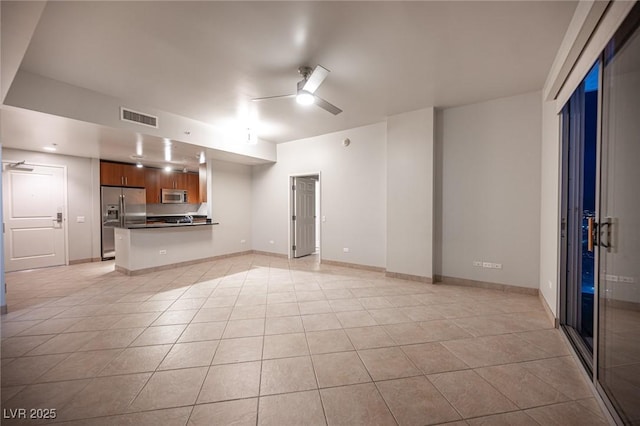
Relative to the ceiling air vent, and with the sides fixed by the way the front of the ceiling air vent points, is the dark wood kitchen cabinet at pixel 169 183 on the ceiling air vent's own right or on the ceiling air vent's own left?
on the ceiling air vent's own left

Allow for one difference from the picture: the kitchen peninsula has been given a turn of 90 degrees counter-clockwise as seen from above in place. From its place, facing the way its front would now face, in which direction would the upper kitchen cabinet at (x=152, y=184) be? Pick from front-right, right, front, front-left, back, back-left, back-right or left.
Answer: front-left

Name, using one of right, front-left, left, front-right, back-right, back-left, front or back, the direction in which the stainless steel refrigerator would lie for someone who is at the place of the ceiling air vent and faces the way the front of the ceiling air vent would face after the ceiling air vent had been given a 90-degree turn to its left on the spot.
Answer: front-left

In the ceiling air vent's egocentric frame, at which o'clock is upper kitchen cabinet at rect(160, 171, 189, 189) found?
The upper kitchen cabinet is roughly at 8 o'clock from the ceiling air vent.

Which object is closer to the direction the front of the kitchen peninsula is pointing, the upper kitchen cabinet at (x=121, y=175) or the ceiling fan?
the ceiling fan

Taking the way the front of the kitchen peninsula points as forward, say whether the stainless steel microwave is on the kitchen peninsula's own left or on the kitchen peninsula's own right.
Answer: on the kitchen peninsula's own left

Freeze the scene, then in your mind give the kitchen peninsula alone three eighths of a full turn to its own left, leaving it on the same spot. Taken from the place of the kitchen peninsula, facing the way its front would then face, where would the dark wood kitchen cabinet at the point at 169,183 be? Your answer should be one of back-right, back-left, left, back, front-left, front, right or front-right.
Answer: front

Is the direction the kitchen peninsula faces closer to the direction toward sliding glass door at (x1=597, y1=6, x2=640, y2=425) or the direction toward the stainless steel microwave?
the sliding glass door

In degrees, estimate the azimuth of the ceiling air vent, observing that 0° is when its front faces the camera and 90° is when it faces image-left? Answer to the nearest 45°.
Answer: approximately 315°
